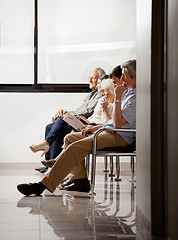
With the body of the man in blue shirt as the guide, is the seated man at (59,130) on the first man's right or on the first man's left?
on the first man's right

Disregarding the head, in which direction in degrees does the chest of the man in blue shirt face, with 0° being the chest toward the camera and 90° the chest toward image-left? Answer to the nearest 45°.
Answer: approximately 90°
